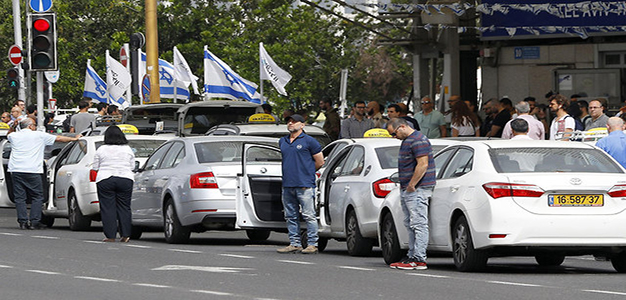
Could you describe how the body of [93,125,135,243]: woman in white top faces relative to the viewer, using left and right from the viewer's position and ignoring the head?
facing away from the viewer

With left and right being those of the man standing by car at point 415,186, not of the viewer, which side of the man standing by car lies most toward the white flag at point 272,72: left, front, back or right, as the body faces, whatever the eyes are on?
right

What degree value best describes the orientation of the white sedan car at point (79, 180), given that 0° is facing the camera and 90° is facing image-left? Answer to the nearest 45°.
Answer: approximately 135°

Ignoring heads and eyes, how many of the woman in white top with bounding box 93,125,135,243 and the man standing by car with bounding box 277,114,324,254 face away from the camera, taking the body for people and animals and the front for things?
1

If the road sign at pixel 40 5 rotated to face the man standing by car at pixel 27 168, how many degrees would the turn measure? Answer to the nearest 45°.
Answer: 0° — it already faces them

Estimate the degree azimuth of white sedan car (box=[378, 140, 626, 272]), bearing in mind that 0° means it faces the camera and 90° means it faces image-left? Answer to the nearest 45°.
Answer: approximately 135°

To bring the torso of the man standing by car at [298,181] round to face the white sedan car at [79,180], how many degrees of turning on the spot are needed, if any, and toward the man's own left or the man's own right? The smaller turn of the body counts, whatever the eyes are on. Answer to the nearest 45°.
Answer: approximately 90° to the man's own right
